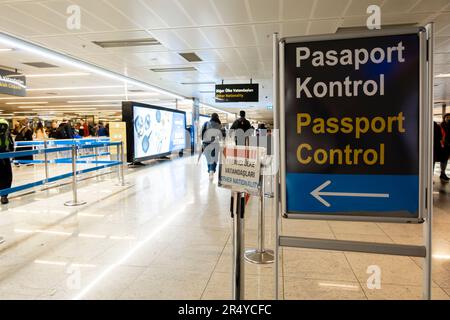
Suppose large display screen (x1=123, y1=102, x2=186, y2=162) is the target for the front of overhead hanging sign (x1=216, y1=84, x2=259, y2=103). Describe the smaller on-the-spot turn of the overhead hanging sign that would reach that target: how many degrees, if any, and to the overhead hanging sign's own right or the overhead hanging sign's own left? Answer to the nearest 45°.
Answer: approximately 90° to the overhead hanging sign's own right

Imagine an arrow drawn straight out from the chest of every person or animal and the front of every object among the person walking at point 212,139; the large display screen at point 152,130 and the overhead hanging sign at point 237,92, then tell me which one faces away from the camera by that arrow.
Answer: the person walking

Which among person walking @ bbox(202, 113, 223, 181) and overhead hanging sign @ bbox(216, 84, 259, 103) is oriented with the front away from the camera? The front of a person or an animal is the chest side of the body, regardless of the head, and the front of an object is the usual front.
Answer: the person walking

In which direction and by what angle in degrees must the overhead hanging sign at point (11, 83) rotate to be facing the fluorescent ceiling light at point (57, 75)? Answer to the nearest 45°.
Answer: approximately 90° to its left

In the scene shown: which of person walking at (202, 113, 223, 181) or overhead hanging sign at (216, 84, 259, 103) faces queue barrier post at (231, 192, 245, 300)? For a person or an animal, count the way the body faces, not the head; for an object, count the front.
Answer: the overhead hanging sign

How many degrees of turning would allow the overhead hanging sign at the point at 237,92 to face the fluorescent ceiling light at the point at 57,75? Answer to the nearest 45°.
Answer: approximately 90° to its right

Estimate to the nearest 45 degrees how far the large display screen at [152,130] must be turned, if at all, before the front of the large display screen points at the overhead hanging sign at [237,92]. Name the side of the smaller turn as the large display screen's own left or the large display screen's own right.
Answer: approximately 45° to the large display screen's own left

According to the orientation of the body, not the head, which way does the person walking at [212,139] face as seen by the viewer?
away from the camera

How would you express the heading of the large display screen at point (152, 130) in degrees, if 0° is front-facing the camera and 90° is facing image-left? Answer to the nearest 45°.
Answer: approximately 315°

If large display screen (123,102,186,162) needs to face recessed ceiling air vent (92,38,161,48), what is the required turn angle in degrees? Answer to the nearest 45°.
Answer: approximately 45° to its right
